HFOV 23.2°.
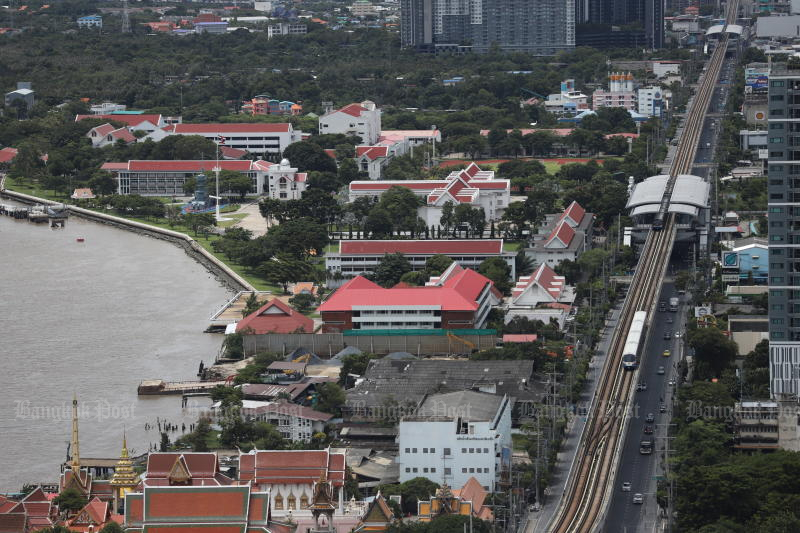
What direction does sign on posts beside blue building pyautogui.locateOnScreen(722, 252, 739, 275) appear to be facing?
toward the camera

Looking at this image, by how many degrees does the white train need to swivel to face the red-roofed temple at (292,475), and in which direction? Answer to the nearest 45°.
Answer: approximately 45° to its right

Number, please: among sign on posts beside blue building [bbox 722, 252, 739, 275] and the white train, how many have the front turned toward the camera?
2

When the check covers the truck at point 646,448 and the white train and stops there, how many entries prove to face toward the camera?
2

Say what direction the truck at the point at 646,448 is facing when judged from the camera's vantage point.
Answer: facing the viewer

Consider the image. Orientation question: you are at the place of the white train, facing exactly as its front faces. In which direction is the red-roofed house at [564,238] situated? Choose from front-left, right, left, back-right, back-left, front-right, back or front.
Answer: back

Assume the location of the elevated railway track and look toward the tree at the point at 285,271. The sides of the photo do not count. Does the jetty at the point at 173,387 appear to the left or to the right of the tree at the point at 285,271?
left

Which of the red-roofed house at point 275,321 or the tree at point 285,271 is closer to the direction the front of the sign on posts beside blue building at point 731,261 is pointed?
the red-roofed house

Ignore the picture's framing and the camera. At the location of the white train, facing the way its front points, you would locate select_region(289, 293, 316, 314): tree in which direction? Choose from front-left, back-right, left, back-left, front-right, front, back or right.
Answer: back-right

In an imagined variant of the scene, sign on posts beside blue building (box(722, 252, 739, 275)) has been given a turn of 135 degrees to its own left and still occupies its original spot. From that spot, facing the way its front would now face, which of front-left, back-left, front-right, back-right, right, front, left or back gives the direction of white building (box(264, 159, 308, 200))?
left

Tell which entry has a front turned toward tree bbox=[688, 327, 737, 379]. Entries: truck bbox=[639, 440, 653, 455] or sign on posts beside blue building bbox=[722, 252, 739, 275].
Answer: the sign on posts beside blue building

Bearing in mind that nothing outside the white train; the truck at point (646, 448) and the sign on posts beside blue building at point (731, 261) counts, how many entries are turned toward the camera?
3

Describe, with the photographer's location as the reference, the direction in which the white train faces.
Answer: facing the viewer
